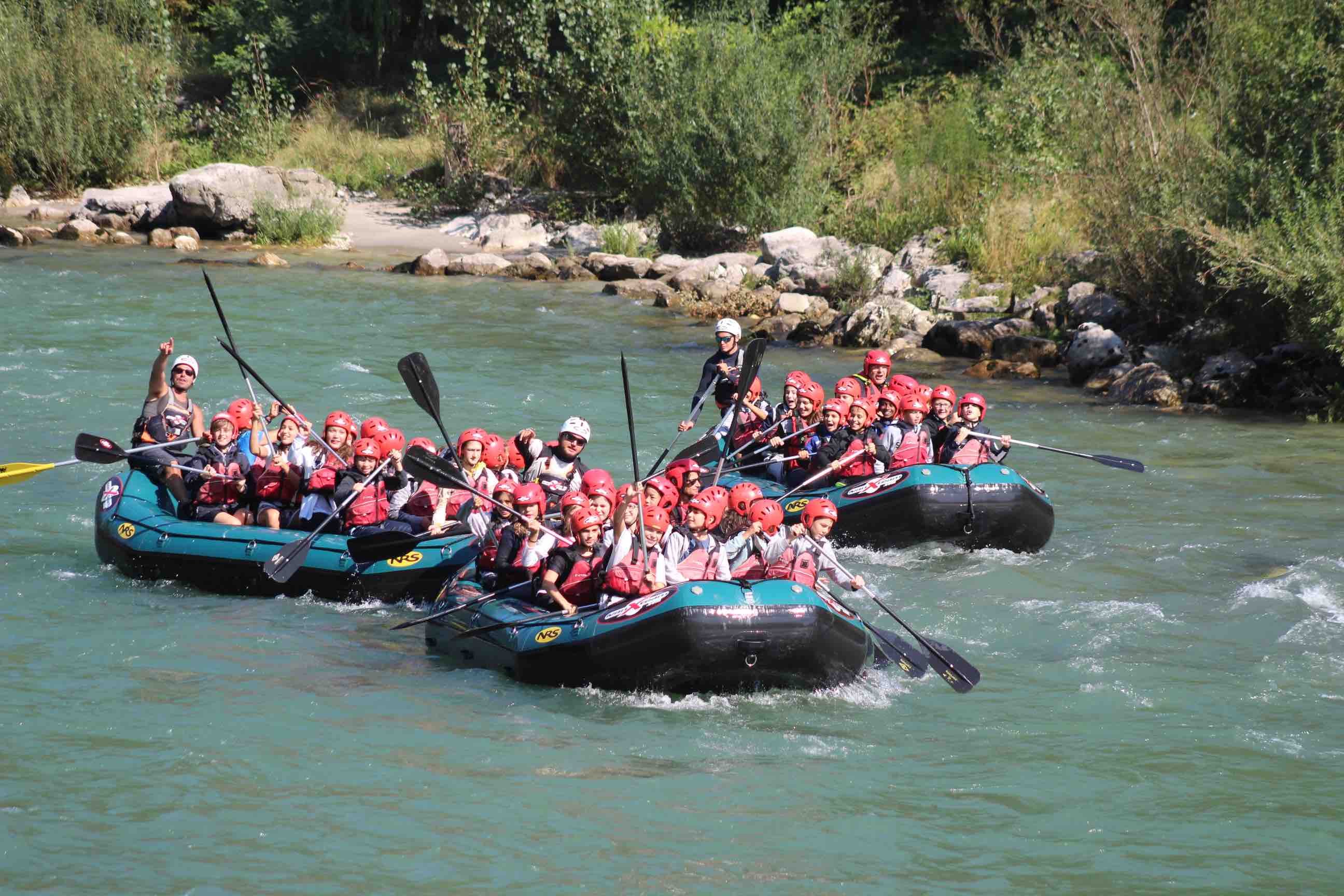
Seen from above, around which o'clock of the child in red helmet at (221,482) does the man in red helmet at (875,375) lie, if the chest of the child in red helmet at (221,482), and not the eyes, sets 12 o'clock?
the man in red helmet at (875,375) is roughly at 9 o'clock from the child in red helmet at (221,482).

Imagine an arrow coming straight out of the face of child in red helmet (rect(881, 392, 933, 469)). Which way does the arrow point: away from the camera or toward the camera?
toward the camera

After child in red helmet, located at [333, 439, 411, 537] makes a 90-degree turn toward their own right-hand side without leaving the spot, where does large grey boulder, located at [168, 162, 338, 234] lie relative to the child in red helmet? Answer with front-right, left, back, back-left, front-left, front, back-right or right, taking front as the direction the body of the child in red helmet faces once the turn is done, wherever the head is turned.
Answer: right

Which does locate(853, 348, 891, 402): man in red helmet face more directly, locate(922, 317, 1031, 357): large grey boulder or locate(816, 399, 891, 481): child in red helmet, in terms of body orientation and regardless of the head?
the child in red helmet

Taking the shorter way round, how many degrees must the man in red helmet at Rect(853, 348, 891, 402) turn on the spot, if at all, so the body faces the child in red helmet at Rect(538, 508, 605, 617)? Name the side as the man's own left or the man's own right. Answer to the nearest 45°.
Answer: approximately 45° to the man's own right

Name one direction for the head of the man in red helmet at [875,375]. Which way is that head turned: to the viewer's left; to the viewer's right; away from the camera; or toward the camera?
toward the camera

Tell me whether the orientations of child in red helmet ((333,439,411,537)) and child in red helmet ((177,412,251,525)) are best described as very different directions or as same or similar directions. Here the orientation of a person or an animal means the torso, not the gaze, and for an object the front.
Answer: same or similar directions

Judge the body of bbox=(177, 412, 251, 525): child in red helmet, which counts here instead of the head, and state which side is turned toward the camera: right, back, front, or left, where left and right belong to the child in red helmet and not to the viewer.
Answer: front

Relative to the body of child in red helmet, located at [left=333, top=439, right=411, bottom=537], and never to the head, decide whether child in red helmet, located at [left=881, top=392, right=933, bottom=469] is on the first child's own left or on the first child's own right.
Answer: on the first child's own left

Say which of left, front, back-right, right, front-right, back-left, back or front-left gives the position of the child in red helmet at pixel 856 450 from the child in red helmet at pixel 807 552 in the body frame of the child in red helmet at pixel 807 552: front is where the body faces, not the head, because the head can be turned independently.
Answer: back-left

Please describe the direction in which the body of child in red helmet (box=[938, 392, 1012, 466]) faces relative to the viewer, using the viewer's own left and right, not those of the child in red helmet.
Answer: facing the viewer

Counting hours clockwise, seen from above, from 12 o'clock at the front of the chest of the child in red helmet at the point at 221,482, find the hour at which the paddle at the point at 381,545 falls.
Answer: The paddle is roughly at 11 o'clock from the child in red helmet.

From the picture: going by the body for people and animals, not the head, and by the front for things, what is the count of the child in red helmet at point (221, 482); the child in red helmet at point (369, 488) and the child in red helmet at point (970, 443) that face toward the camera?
3

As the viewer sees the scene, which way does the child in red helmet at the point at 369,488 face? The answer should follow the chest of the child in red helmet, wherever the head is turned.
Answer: toward the camera
